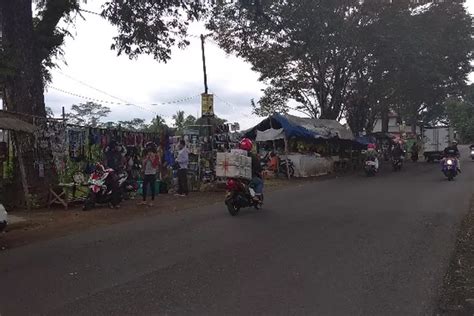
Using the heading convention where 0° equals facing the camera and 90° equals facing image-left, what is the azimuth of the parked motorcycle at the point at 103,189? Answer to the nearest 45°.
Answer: approximately 45°

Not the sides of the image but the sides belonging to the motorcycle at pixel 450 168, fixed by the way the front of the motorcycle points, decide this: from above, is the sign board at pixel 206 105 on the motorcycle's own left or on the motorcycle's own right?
on the motorcycle's own right

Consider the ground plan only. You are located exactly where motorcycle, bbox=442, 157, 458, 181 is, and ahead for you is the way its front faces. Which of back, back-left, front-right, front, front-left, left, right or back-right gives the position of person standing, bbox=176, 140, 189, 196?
front-right

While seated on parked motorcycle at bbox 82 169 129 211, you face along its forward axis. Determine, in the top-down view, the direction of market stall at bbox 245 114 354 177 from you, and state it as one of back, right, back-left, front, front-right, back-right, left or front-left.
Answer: back

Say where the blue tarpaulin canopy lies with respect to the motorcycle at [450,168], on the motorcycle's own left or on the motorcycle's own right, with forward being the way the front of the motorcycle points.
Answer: on the motorcycle's own right

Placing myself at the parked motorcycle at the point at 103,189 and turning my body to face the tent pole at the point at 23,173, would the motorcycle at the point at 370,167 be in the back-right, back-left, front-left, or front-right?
back-right

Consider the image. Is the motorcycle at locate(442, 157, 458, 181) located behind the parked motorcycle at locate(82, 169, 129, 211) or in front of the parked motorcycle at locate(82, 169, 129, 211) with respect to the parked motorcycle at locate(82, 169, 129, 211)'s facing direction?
behind

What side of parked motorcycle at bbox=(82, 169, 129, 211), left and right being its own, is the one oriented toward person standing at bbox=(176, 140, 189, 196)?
back

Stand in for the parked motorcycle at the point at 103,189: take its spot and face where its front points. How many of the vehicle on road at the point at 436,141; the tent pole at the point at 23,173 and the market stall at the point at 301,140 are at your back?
2

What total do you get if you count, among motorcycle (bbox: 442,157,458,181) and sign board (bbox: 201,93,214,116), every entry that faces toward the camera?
2

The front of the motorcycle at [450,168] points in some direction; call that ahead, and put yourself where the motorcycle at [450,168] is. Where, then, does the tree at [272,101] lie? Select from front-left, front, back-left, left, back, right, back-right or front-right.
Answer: back-right

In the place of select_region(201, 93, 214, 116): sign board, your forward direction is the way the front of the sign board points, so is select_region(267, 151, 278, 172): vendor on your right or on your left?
on your left

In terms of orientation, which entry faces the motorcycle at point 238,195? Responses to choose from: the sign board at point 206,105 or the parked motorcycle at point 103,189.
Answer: the sign board

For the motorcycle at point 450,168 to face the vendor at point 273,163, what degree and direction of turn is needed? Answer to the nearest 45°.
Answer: approximately 90° to its right

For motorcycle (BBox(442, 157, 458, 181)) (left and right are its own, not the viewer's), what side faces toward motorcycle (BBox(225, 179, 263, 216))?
front

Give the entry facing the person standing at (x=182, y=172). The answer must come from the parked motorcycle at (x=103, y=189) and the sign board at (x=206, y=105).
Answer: the sign board

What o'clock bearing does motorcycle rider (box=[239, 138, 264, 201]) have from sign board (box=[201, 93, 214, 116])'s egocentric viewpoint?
The motorcycle rider is roughly at 12 o'clock from the sign board.
